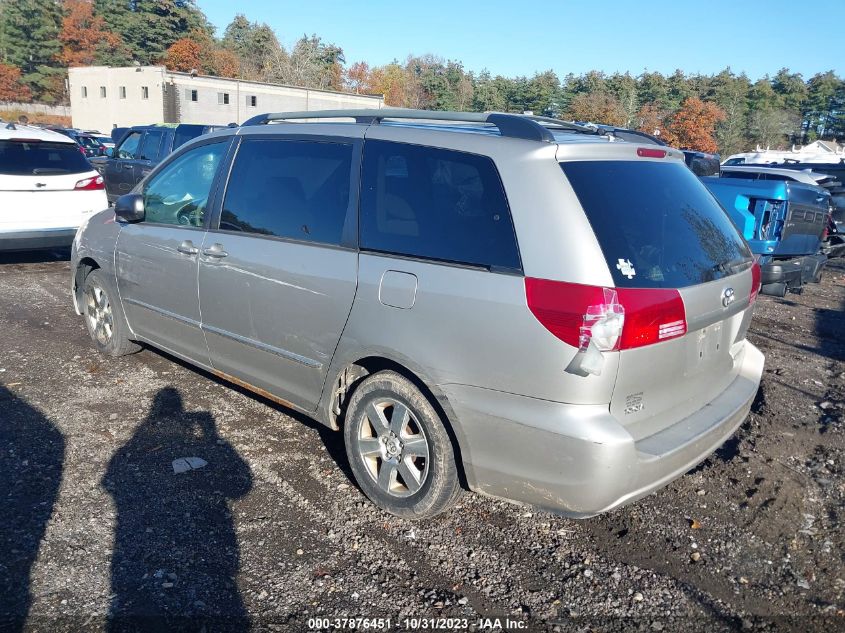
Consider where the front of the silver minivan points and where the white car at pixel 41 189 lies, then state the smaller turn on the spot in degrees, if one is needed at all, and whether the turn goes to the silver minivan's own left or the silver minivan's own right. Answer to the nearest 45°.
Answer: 0° — it already faces it

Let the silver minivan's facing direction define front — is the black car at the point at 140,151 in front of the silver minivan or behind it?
in front

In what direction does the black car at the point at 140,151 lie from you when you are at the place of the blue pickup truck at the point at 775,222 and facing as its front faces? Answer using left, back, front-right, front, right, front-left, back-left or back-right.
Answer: front-left

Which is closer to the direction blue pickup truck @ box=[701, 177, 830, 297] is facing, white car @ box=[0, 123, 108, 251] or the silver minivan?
the white car

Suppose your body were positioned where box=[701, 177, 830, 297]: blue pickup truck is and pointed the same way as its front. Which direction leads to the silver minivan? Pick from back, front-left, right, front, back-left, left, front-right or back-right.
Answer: back-left

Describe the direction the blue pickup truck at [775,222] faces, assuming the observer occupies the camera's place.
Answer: facing away from the viewer and to the left of the viewer

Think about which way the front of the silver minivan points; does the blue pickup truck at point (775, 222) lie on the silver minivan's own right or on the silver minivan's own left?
on the silver minivan's own right

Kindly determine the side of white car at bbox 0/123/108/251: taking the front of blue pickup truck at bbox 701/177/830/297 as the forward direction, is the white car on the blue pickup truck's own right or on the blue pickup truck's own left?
on the blue pickup truck's own left

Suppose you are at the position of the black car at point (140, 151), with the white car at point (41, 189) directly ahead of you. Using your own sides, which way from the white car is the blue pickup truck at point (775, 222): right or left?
left

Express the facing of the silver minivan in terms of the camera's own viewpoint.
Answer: facing away from the viewer and to the left of the viewer
